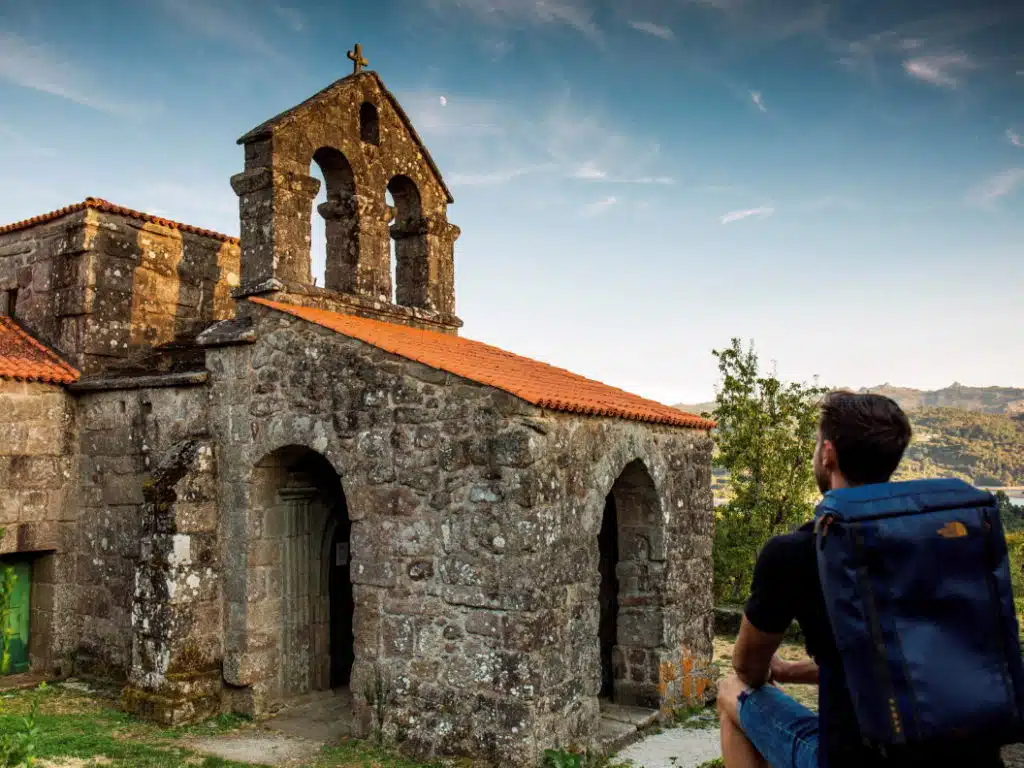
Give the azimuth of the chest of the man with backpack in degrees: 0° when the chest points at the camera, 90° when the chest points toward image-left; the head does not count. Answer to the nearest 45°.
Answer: approximately 135°

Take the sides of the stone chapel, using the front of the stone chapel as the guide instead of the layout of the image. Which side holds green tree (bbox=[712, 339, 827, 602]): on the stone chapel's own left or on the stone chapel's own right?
on the stone chapel's own left

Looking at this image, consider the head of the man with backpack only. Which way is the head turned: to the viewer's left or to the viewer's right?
to the viewer's left

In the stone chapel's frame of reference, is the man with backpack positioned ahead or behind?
ahead

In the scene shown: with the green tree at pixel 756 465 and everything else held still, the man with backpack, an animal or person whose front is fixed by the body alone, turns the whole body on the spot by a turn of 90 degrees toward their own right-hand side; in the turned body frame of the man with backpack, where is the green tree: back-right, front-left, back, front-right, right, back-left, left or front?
front-left

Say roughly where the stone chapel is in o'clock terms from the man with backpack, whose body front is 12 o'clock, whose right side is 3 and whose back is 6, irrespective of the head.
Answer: The stone chapel is roughly at 12 o'clock from the man with backpack.
